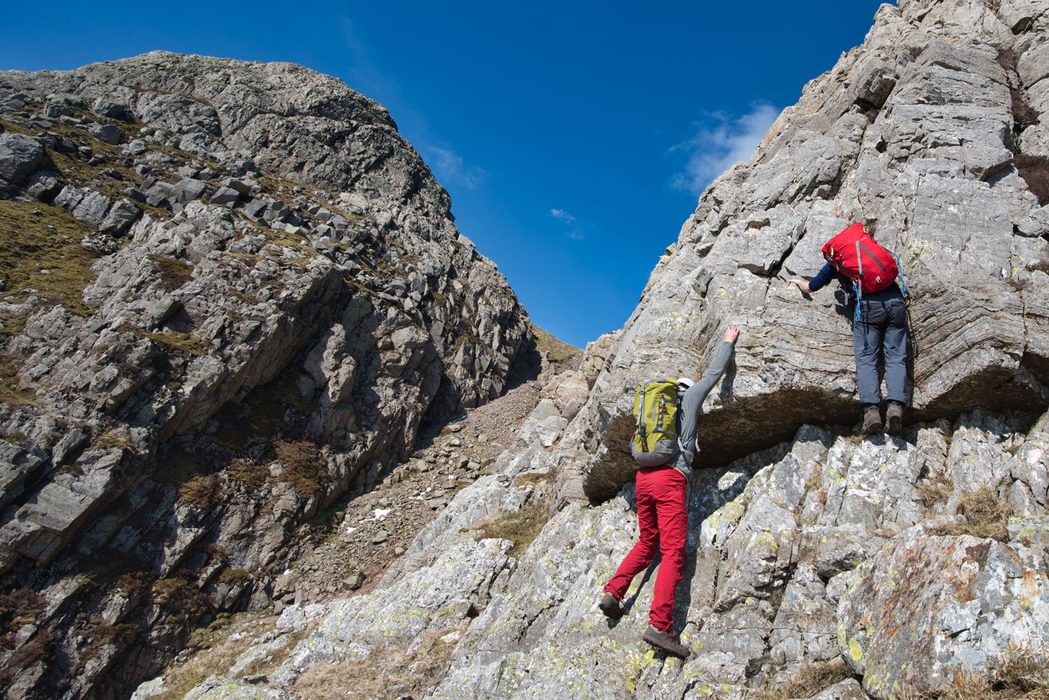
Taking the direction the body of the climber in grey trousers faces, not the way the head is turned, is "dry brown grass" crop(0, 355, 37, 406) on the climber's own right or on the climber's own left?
on the climber's own left

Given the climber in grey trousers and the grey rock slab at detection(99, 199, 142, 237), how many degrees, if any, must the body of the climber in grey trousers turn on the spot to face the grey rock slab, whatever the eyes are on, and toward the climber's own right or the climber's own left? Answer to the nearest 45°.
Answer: approximately 90° to the climber's own left

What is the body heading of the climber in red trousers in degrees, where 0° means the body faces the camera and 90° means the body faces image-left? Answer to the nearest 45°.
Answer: approximately 225°

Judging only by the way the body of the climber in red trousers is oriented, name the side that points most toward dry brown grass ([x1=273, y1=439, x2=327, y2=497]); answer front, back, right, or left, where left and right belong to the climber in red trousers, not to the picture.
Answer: left

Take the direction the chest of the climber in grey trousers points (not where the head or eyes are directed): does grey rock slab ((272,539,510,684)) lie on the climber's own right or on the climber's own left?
on the climber's own left

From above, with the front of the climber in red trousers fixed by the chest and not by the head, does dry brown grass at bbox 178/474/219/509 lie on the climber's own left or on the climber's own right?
on the climber's own left

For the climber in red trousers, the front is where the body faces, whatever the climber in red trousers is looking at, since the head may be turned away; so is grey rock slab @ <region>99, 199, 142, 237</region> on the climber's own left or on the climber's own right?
on the climber's own left

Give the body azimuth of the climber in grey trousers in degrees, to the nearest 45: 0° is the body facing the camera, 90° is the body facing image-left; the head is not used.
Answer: approximately 180°
